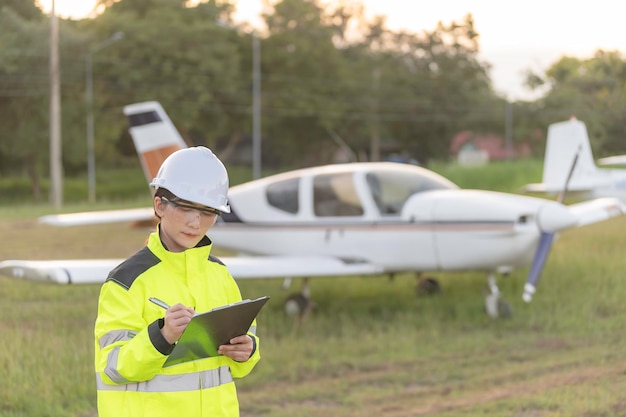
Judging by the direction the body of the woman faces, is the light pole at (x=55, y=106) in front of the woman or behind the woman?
behind

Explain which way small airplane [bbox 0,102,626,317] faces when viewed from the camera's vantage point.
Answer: facing the viewer and to the right of the viewer

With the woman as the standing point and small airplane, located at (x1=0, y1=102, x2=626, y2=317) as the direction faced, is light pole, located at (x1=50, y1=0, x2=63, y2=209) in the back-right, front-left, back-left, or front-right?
front-left

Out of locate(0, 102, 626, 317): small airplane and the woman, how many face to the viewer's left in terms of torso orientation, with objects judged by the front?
0

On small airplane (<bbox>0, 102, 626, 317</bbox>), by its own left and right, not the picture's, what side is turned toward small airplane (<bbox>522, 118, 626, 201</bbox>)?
left

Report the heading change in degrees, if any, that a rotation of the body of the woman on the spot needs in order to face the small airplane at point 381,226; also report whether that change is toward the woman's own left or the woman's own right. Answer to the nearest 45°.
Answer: approximately 135° to the woman's own left

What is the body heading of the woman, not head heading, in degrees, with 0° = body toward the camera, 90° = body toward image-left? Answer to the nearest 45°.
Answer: approximately 315°

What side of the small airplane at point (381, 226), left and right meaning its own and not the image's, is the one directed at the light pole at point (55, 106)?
back

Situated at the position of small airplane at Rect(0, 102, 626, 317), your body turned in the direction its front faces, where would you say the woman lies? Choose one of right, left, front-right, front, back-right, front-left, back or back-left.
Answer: front-right

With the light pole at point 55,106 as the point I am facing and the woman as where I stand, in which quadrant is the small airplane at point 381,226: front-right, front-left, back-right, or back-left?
front-right
